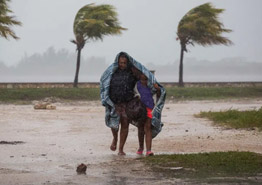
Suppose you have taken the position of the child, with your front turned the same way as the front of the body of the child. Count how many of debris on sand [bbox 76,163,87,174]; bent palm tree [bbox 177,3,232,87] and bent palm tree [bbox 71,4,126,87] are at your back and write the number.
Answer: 2

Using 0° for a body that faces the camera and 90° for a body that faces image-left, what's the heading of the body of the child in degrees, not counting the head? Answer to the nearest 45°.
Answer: approximately 0°

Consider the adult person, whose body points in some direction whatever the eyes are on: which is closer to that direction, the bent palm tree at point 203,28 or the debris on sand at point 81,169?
the debris on sand

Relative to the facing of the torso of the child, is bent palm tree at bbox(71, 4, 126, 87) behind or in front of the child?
behind

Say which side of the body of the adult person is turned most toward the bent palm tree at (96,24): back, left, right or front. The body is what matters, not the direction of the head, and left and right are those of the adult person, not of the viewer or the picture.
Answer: back

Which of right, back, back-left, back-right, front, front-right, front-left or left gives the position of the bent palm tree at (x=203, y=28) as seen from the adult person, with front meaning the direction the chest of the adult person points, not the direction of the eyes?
back

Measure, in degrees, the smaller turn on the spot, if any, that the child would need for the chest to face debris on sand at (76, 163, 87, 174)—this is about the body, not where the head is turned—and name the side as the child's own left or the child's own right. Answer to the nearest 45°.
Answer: approximately 45° to the child's own right

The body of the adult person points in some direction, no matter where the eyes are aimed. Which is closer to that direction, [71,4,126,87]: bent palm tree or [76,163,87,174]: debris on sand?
the debris on sand

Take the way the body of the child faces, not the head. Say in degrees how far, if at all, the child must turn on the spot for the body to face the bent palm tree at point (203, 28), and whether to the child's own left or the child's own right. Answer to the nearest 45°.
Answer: approximately 180°
